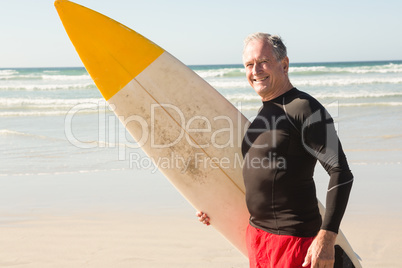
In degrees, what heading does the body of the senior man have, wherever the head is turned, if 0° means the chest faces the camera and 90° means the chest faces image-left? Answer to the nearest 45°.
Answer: approximately 45°
